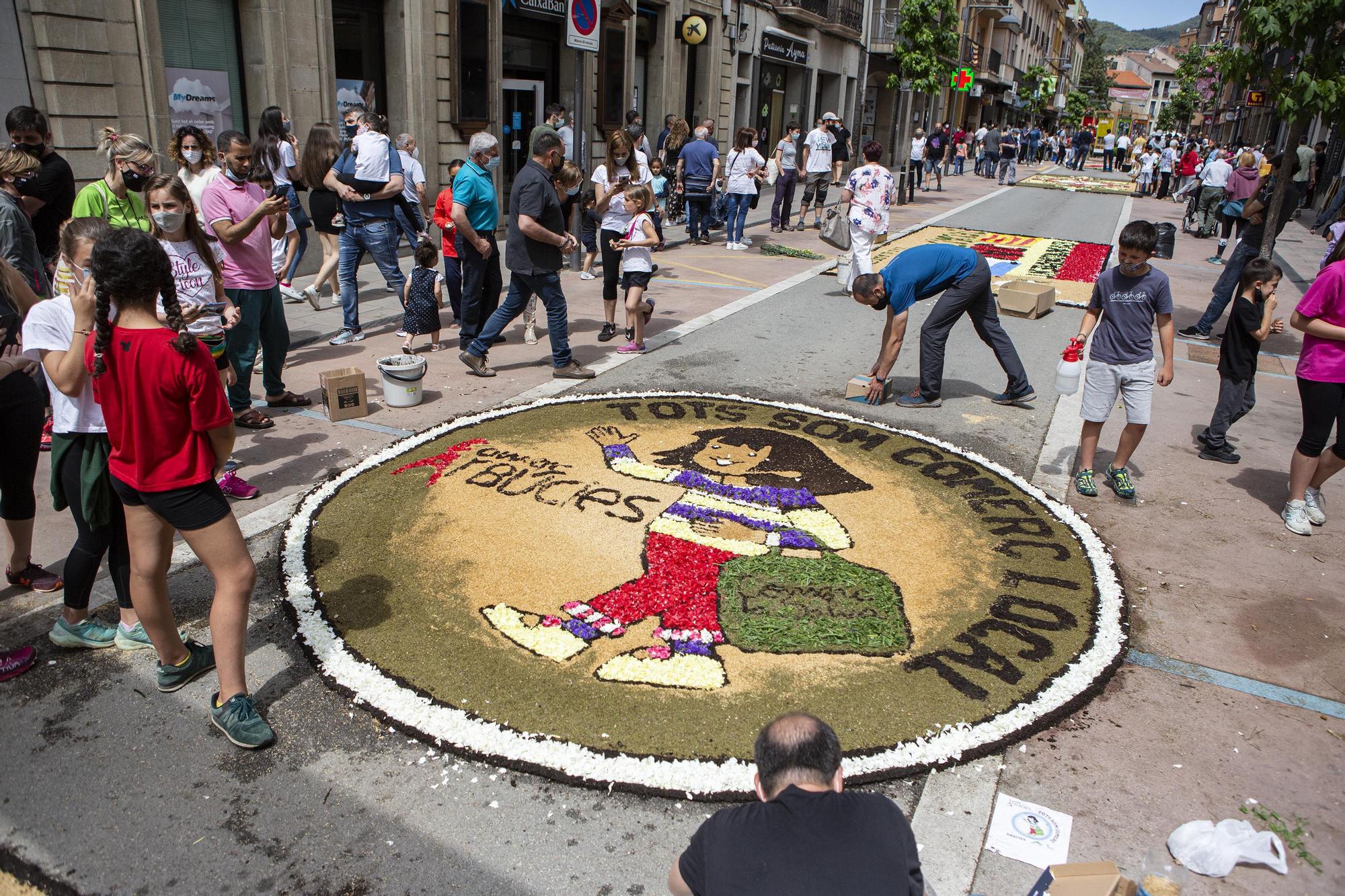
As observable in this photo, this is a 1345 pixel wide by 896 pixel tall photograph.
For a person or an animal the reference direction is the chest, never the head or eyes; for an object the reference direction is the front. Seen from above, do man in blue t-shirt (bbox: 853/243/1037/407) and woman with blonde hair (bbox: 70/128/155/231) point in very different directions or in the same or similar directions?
very different directions

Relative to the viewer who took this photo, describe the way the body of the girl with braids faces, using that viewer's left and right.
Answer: facing away from the viewer and to the right of the viewer

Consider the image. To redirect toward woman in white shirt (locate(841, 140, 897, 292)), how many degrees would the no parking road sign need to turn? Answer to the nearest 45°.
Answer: approximately 45° to its left

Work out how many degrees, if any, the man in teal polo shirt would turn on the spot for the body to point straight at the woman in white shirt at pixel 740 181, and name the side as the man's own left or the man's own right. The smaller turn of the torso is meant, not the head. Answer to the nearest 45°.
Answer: approximately 90° to the man's own left

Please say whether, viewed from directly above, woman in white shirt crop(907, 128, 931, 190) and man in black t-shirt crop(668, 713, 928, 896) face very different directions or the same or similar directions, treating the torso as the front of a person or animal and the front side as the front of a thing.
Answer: very different directions

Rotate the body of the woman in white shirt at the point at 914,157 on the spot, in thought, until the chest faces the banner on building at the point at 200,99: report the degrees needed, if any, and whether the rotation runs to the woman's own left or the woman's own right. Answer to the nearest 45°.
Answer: approximately 45° to the woman's own right

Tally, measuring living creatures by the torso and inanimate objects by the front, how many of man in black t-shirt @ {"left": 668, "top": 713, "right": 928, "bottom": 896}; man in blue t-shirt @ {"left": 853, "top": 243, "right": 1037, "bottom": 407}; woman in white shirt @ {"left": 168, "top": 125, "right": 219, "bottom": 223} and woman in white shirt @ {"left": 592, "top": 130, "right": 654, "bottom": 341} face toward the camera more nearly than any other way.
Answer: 2

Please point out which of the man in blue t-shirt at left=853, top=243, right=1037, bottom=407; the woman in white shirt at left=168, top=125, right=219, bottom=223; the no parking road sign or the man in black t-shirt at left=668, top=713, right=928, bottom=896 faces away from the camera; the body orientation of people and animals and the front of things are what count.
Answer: the man in black t-shirt

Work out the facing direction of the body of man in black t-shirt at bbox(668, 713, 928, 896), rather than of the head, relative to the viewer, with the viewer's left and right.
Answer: facing away from the viewer

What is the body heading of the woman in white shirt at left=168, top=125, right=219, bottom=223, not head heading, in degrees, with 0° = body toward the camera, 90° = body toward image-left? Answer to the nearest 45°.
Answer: approximately 0°

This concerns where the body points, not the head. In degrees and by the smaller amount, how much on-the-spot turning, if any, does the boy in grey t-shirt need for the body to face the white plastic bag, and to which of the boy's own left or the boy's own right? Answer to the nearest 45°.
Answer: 0° — they already face it

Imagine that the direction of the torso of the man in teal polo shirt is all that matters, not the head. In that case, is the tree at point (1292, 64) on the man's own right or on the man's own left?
on the man's own left

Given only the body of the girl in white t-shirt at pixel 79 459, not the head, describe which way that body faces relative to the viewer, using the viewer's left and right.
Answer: facing to the right of the viewer

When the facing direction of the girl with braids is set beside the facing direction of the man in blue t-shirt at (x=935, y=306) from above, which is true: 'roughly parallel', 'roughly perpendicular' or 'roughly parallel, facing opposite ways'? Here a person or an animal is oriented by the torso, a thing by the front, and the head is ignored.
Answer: roughly perpendicular
